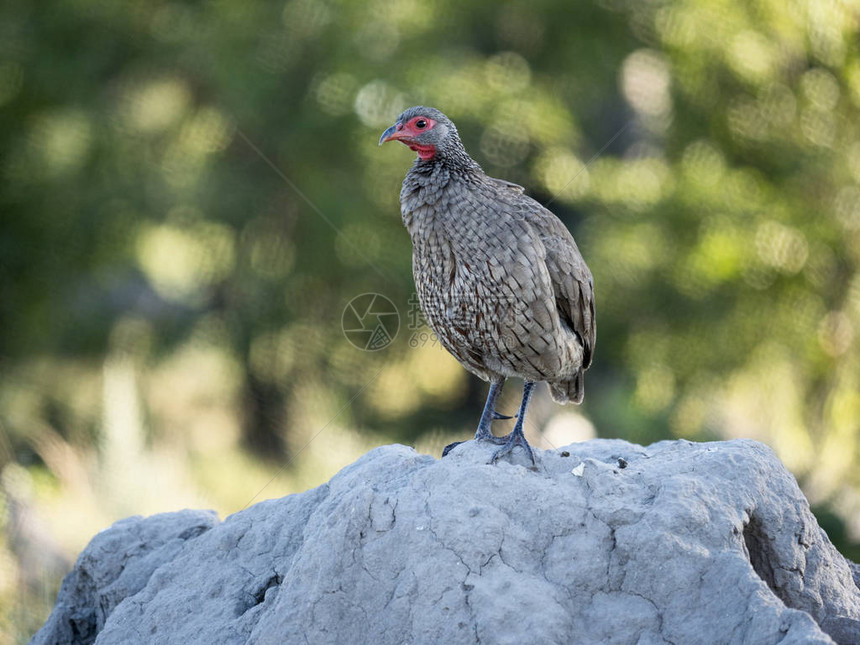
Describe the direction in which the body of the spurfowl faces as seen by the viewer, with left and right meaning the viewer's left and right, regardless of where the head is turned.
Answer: facing the viewer and to the left of the viewer
